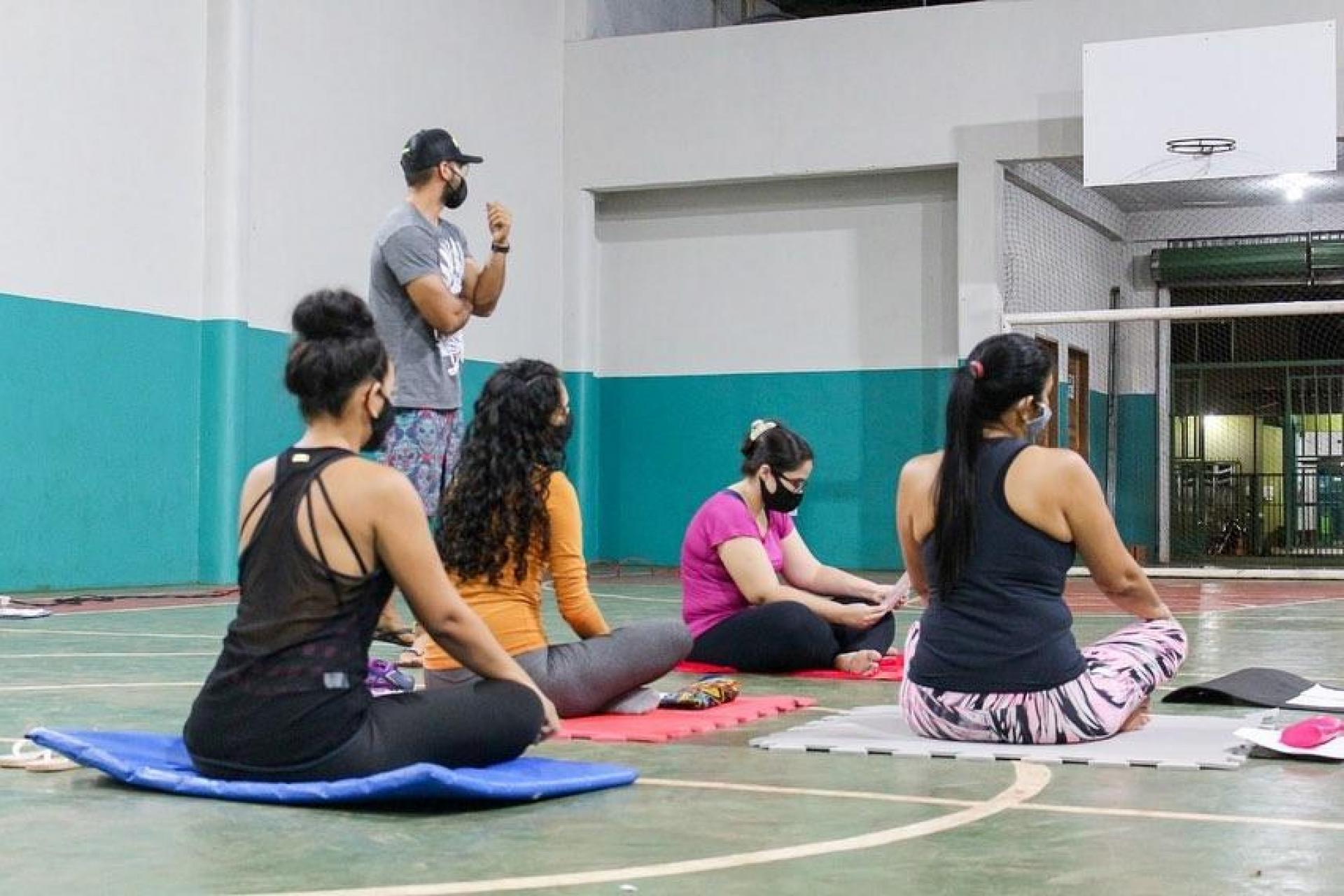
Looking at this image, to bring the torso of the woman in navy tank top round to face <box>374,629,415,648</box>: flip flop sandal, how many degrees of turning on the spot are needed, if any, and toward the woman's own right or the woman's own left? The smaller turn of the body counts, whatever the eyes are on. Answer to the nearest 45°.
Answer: approximately 90° to the woman's own left

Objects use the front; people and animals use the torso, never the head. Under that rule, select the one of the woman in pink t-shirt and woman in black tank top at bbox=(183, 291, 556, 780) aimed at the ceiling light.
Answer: the woman in black tank top

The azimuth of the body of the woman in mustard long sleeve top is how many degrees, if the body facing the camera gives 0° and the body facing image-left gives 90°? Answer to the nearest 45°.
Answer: approximately 225°

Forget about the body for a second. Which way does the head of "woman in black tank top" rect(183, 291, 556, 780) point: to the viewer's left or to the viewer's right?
to the viewer's right

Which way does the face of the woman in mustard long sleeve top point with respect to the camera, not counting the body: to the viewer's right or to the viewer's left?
to the viewer's right

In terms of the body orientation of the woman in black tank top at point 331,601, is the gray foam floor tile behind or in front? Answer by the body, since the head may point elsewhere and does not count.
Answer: in front

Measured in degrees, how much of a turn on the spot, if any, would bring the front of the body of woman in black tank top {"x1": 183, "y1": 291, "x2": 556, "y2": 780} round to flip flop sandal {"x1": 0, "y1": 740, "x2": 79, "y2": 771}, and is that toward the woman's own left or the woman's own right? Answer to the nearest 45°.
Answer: approximately 90° to the woman's own left

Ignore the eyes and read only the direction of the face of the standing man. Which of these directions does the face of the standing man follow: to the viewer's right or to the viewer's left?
to the viewer's right

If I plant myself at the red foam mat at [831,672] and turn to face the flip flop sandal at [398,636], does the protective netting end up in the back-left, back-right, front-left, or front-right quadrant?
back-right

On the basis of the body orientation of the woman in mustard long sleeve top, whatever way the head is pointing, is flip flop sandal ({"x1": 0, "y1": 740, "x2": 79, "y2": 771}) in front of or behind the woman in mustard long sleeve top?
behind

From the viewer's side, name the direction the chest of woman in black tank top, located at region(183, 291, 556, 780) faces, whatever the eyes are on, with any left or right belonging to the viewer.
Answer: facing away from the viewer and to the right of the viewer

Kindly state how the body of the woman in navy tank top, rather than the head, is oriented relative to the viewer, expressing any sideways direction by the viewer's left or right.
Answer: facing away from the viewer and to the right of the viewer

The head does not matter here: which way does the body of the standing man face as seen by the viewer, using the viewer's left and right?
facing to the right of the viewer
